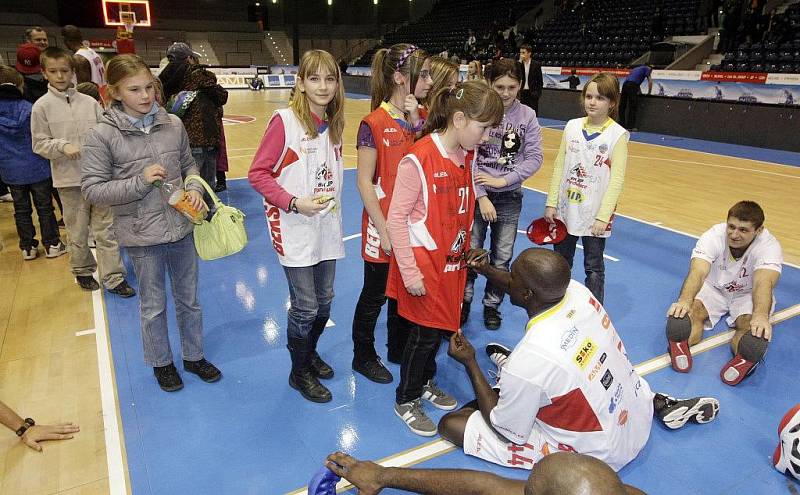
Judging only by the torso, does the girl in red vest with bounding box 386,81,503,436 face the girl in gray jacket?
no

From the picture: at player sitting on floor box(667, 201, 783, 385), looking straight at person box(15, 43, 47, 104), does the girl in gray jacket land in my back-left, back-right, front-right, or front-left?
front-left

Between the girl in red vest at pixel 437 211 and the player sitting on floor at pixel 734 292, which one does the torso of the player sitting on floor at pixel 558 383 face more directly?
the girl in red vest

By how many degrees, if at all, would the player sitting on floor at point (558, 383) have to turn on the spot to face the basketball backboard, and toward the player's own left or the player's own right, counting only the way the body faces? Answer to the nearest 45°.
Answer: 0° — they already face it

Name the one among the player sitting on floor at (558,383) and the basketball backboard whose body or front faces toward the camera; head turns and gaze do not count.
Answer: the basketball backboard

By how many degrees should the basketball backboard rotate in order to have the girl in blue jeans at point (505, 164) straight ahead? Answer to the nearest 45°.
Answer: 0° — it already faces them

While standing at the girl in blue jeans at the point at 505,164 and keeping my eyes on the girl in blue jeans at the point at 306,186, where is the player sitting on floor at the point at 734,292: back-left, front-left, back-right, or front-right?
back-left

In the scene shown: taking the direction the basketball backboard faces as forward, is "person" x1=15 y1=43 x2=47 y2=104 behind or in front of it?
in front

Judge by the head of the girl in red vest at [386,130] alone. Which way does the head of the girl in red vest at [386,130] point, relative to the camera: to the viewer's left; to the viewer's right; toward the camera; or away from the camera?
to the viewer's right

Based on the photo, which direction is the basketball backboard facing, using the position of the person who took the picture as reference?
facing the viewer

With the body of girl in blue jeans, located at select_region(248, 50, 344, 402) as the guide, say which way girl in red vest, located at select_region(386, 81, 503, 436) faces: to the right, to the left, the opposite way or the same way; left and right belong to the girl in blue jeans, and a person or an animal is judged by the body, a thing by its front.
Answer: the same way

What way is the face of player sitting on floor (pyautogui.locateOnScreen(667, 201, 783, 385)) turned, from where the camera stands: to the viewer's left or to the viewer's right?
to the viewer's left

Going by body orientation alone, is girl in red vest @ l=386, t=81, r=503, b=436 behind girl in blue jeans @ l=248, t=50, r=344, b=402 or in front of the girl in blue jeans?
in front

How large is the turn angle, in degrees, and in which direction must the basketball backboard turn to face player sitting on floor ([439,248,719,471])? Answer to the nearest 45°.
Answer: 0° — it already faces them

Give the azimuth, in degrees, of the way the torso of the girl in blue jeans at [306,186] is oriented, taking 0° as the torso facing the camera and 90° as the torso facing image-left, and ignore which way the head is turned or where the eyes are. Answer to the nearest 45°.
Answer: approximately 315°

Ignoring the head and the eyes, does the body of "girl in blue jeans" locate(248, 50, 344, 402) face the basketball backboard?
no

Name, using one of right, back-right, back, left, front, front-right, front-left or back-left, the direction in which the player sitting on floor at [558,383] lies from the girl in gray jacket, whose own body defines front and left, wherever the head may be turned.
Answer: front

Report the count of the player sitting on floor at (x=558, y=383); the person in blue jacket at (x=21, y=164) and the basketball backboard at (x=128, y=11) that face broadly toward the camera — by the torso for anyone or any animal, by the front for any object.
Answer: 1

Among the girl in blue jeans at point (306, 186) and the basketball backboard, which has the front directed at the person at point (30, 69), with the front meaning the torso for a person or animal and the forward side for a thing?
the basketball backboard
